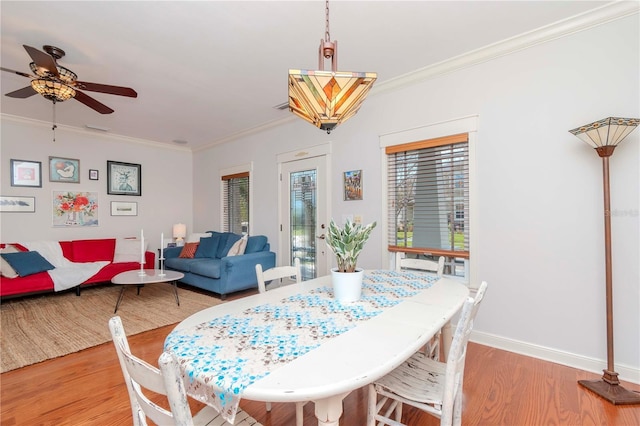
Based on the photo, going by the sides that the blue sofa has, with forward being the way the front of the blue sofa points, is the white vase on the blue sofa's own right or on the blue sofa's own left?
on the blue sofa's own left

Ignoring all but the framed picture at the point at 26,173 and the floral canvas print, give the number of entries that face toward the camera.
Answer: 2

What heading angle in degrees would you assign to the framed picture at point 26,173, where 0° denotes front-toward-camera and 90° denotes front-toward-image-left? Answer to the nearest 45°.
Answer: approximately 0°

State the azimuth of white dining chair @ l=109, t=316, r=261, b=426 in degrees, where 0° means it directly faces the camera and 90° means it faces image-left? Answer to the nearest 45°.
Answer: approximately 225°

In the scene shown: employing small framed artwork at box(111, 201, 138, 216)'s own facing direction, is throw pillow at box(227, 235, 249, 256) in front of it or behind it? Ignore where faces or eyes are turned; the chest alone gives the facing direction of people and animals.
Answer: in front

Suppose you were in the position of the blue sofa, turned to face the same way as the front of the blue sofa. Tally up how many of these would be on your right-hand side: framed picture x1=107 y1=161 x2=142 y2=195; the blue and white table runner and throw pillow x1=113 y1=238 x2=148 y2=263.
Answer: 2

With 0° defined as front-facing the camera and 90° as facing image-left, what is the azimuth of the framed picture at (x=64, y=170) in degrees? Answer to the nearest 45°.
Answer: approximately 0°

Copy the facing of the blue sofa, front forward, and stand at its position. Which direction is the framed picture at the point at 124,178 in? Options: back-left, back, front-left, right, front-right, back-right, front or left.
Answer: right

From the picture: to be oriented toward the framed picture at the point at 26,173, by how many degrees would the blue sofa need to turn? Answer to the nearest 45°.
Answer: approximately 45° to its right

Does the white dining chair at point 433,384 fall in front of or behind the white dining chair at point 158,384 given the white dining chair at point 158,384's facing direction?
in front

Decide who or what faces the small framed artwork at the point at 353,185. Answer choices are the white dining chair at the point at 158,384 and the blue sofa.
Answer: the white dining chair

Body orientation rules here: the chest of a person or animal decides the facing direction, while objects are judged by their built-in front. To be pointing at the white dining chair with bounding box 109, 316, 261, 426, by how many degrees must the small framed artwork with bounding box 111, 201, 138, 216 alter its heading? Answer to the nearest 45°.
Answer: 0° — it already faces it

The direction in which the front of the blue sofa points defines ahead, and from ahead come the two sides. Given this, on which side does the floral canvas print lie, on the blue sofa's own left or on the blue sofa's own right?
on the blue sofa's own right
